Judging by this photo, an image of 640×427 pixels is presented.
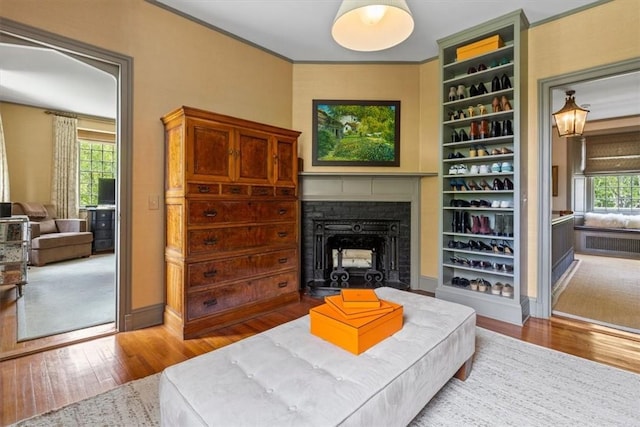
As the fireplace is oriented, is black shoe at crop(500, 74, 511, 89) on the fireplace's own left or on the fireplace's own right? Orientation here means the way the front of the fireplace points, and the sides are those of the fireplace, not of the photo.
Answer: on the fireplace's own left

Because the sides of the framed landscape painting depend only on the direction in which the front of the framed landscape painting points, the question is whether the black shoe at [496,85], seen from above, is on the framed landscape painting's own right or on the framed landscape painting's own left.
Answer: on the framed landscape painting's own left

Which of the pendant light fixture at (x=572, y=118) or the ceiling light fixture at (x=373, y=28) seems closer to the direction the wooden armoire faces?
the ceiling light fixture

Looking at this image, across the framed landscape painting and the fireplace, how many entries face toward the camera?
2

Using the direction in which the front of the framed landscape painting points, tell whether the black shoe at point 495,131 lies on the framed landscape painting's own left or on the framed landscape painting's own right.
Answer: on the framed landscape painting's own left

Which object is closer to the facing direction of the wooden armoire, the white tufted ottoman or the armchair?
the white tufted ottoman

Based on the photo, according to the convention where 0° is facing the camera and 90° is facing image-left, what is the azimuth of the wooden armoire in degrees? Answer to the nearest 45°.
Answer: approximately 315°

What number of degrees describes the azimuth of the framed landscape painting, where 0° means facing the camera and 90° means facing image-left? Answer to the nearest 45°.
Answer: approximately 0°

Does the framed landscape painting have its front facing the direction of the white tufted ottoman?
yes

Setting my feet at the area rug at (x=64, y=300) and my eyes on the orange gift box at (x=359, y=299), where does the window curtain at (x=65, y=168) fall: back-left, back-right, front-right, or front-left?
back-left

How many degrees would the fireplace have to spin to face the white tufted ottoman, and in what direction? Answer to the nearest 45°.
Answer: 0° — it already faces it

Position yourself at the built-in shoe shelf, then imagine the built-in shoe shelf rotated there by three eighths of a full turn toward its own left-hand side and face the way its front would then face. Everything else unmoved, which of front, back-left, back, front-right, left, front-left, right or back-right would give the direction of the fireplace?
back
